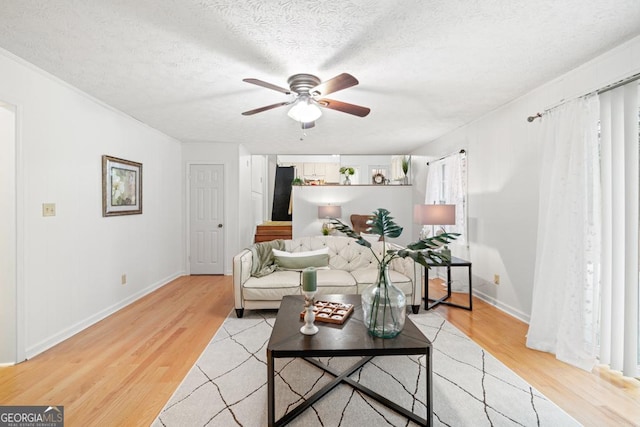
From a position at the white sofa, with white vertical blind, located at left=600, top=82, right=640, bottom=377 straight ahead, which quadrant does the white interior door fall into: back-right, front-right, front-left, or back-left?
back-left

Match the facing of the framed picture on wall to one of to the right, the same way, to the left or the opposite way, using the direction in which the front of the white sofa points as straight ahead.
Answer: to the left

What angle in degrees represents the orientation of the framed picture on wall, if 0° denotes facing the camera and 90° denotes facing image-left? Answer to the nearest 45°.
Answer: approximately 315°

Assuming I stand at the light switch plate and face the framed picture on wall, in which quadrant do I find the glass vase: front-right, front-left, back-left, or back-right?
back-right

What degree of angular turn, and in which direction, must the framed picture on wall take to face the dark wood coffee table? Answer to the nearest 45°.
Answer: approximately 45° to its right

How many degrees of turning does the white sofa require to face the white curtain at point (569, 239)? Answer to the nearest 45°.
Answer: approximately 90° to its left

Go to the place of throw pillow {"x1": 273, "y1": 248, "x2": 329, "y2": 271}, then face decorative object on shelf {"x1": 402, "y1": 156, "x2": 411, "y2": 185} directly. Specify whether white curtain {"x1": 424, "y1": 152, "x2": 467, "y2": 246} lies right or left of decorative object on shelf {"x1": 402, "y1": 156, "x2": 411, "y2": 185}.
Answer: right

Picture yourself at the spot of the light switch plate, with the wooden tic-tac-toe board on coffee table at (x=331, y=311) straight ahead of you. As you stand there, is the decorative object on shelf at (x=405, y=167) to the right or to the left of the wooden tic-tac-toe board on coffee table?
left

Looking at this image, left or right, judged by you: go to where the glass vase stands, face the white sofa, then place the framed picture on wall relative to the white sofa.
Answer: left
